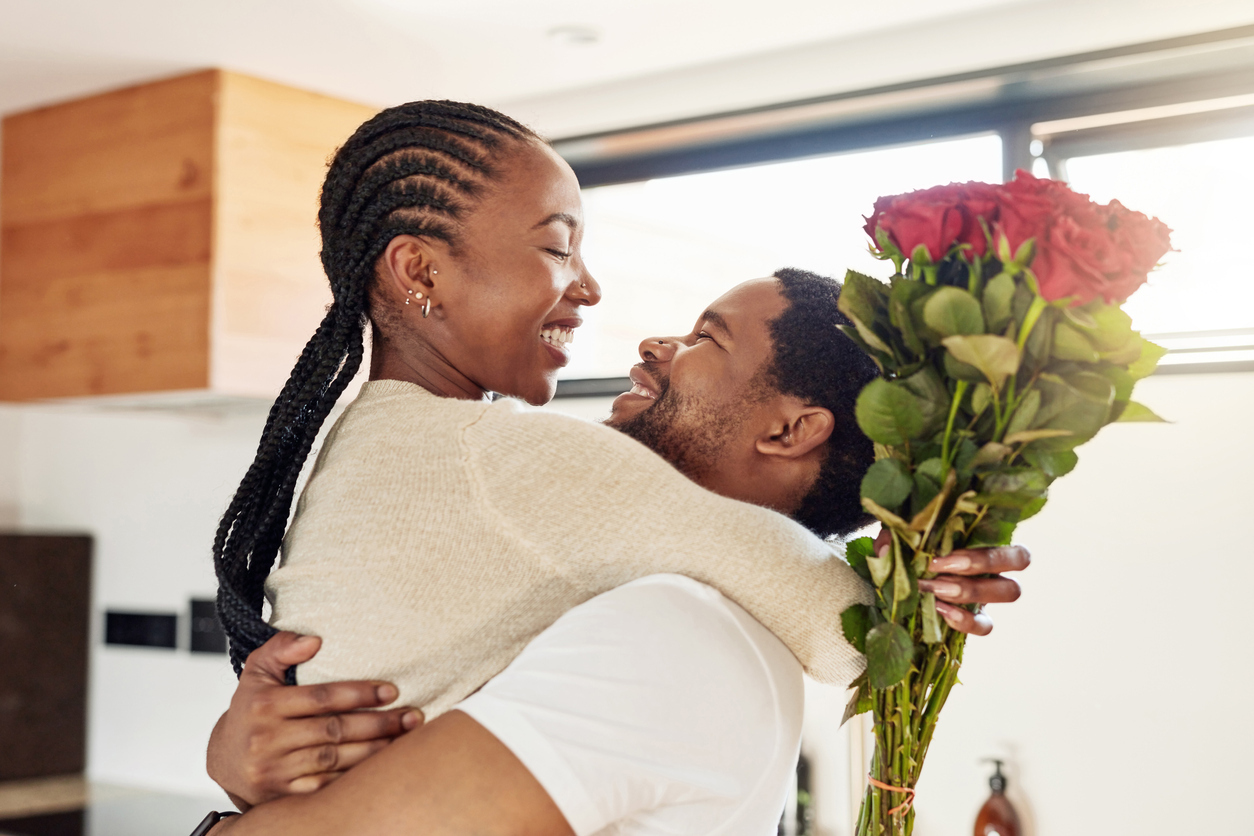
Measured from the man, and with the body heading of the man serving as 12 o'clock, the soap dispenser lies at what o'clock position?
The soap dispenser is roughly at 4 o'clock from the man.

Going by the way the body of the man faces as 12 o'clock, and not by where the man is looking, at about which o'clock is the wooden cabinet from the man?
The wooden cabinet is roughly at 2 o'clock from the man.

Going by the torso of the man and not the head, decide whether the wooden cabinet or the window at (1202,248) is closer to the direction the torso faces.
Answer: the wooden cabinet

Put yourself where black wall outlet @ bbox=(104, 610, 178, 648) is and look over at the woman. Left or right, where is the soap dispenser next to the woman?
left

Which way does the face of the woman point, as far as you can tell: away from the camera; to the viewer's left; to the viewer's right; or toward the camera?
to the viewer's right

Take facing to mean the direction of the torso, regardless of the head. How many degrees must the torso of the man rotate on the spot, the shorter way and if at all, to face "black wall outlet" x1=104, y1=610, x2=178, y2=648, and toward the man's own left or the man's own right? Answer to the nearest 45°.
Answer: approximately 45° to the man's own right

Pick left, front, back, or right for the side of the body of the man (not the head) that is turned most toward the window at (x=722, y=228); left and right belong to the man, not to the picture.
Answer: right

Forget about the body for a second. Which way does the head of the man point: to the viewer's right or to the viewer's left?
to the viewer's left

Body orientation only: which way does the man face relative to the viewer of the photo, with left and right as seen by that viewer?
facing to the left of the viewer

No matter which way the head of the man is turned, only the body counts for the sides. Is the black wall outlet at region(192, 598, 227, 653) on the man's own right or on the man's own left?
on the man's own right
